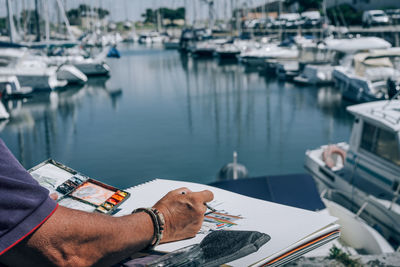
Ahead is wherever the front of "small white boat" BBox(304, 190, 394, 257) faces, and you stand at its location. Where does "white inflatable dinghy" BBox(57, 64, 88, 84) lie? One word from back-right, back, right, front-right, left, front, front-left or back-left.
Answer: back

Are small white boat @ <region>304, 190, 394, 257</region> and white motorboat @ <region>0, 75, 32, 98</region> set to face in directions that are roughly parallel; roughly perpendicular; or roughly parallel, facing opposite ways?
roughly perpendicular

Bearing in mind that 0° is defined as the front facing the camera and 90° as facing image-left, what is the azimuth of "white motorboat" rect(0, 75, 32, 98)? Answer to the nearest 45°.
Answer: approximately 270°

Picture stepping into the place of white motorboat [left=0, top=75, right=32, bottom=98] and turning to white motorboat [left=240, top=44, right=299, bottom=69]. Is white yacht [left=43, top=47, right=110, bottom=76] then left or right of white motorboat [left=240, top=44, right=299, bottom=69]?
left
